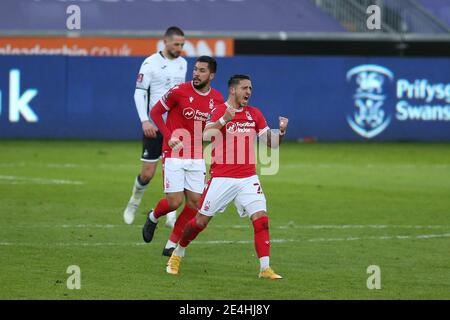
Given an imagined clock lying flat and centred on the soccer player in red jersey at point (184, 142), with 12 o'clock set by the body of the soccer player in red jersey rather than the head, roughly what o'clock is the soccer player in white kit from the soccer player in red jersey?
The soccer player in white kit is roughly at 7 o'clock from the soccer player in red jersey.

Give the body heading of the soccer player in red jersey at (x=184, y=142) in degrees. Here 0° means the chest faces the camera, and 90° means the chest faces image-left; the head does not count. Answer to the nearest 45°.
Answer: approximately 315°

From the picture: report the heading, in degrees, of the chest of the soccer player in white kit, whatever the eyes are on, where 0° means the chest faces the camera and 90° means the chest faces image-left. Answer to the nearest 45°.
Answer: approximately 315°

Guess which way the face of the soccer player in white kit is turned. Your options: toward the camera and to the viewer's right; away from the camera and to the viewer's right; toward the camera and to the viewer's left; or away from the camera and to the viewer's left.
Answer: toward the camera and to the viewer's right

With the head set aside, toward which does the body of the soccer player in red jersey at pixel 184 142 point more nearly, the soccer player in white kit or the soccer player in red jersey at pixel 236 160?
the soccer player in red jersey
